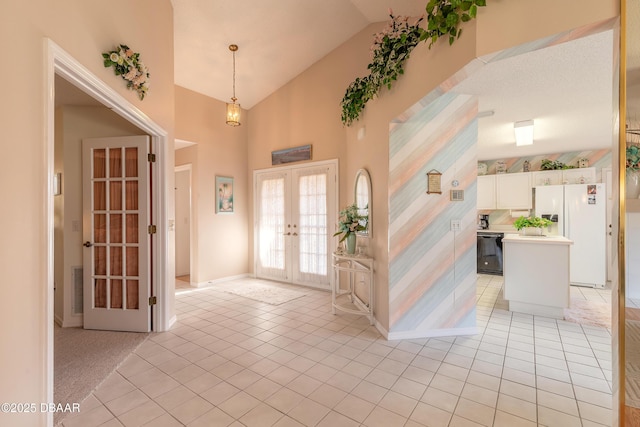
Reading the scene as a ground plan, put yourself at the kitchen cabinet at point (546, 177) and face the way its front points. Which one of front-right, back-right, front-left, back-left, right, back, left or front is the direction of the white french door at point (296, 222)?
front-right

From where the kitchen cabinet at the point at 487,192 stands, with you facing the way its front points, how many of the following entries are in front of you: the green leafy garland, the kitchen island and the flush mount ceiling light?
3

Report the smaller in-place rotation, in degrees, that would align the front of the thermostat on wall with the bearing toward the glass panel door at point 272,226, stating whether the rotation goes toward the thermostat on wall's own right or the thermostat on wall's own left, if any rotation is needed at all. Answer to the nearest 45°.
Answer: approximately 90° to the thermostat on wall's own right

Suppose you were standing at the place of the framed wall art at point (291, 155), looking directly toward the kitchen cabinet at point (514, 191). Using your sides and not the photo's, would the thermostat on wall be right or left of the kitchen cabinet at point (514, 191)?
right

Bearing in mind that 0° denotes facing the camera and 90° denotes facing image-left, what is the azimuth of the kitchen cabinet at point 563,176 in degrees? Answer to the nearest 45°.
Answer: approximately 0°
